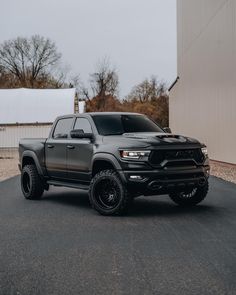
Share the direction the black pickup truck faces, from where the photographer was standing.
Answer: facing the viewer and to the right of the viewer
